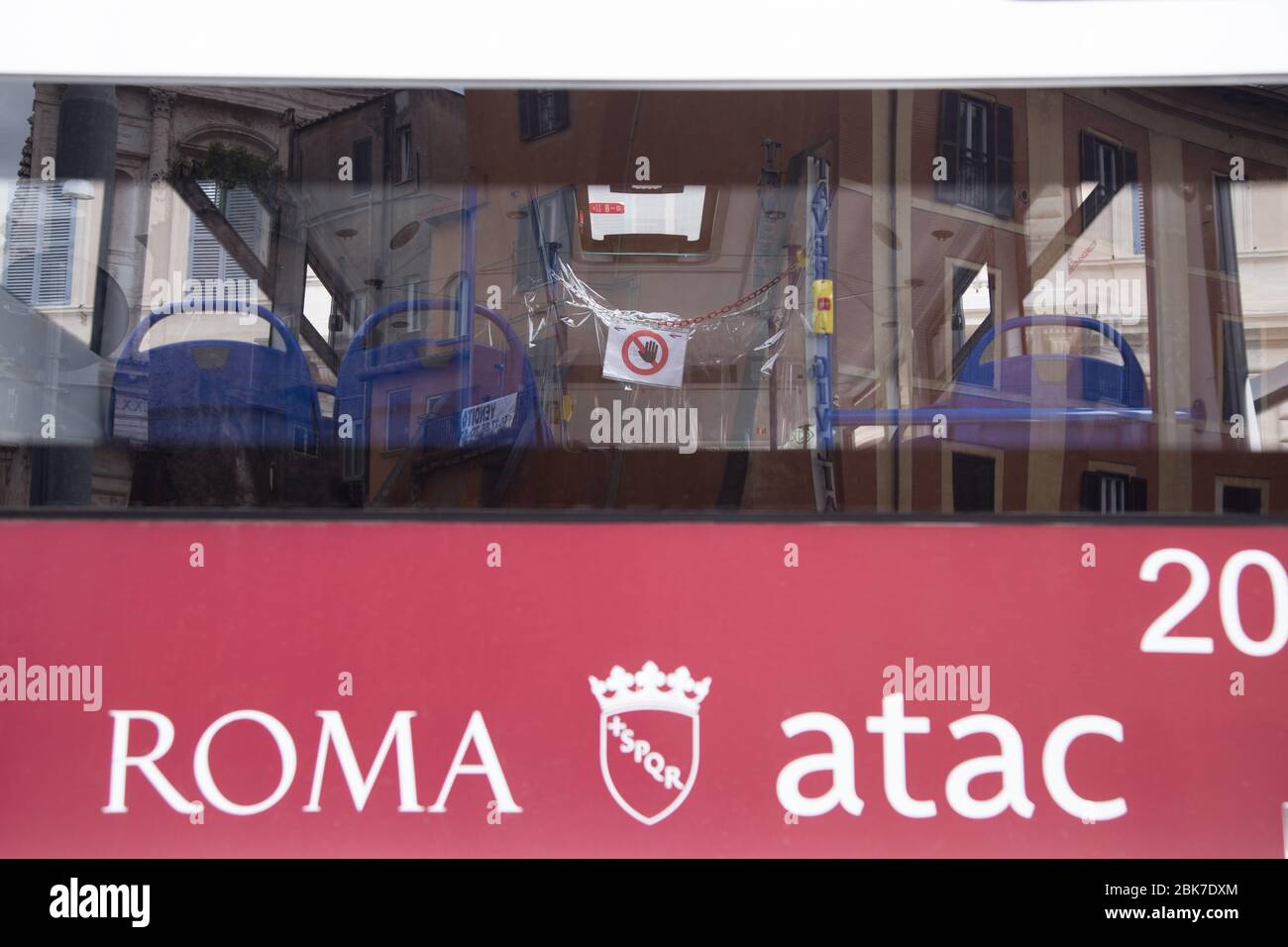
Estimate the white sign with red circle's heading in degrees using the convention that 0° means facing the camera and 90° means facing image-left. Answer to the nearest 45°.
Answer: approximately 0°
